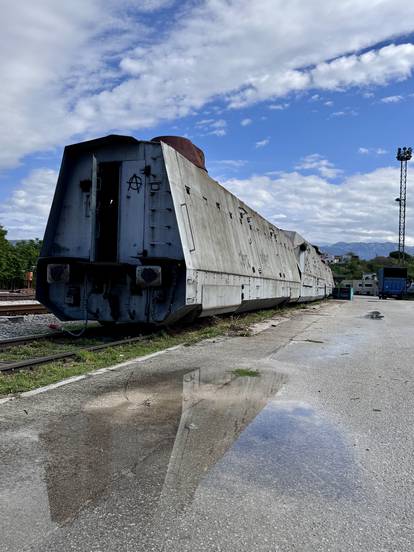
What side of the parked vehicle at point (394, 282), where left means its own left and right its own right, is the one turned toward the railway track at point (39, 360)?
front

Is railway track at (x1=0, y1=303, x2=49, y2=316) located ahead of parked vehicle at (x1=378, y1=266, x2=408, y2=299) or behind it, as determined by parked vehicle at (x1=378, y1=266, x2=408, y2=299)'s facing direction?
ahead

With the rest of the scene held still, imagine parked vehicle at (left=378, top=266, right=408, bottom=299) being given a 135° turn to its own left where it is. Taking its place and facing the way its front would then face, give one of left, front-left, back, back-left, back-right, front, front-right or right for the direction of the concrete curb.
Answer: front-left

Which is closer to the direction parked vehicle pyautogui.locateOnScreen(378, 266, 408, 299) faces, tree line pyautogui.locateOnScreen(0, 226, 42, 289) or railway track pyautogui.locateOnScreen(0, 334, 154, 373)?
the railway track

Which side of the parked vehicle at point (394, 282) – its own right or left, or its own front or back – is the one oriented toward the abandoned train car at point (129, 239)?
front

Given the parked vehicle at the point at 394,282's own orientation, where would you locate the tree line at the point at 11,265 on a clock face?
The tree line is roughly at 2 o'clock from the parked vehicle.

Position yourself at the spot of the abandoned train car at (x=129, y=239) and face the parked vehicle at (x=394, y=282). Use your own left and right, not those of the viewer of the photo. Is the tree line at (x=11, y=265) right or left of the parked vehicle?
left

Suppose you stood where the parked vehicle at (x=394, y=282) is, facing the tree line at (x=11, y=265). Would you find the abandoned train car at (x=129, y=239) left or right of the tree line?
left

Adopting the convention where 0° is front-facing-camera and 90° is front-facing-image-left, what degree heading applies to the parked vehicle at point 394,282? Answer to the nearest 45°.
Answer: approximately 0°
